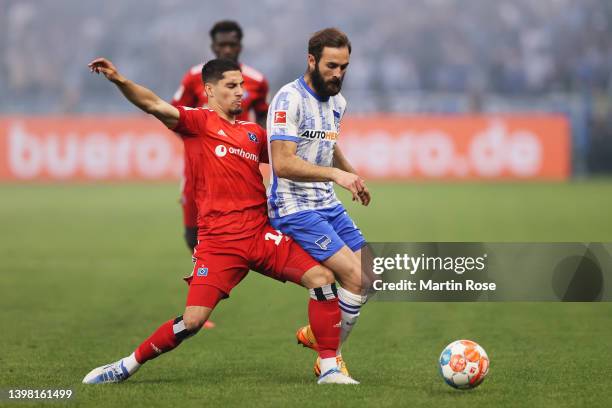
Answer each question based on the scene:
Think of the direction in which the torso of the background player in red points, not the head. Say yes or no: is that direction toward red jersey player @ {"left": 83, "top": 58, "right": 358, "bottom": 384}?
yes

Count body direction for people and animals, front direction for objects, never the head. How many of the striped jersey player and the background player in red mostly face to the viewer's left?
0

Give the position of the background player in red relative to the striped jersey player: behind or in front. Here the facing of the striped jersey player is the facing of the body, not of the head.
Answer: behind

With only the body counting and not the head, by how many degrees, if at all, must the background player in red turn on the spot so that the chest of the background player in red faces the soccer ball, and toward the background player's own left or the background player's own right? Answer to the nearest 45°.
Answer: approximately 45° to the background player's own left

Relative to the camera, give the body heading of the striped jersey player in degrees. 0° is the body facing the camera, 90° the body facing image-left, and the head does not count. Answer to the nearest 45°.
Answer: approximately 315°

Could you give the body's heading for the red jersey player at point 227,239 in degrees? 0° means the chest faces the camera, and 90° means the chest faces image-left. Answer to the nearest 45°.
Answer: approximately 315°

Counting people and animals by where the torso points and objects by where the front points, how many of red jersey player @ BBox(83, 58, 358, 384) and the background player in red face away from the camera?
0

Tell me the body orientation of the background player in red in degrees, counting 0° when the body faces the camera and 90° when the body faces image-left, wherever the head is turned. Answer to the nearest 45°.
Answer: approximately 0°

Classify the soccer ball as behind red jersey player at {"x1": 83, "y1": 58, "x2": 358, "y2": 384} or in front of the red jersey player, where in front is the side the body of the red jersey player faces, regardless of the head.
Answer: in front
